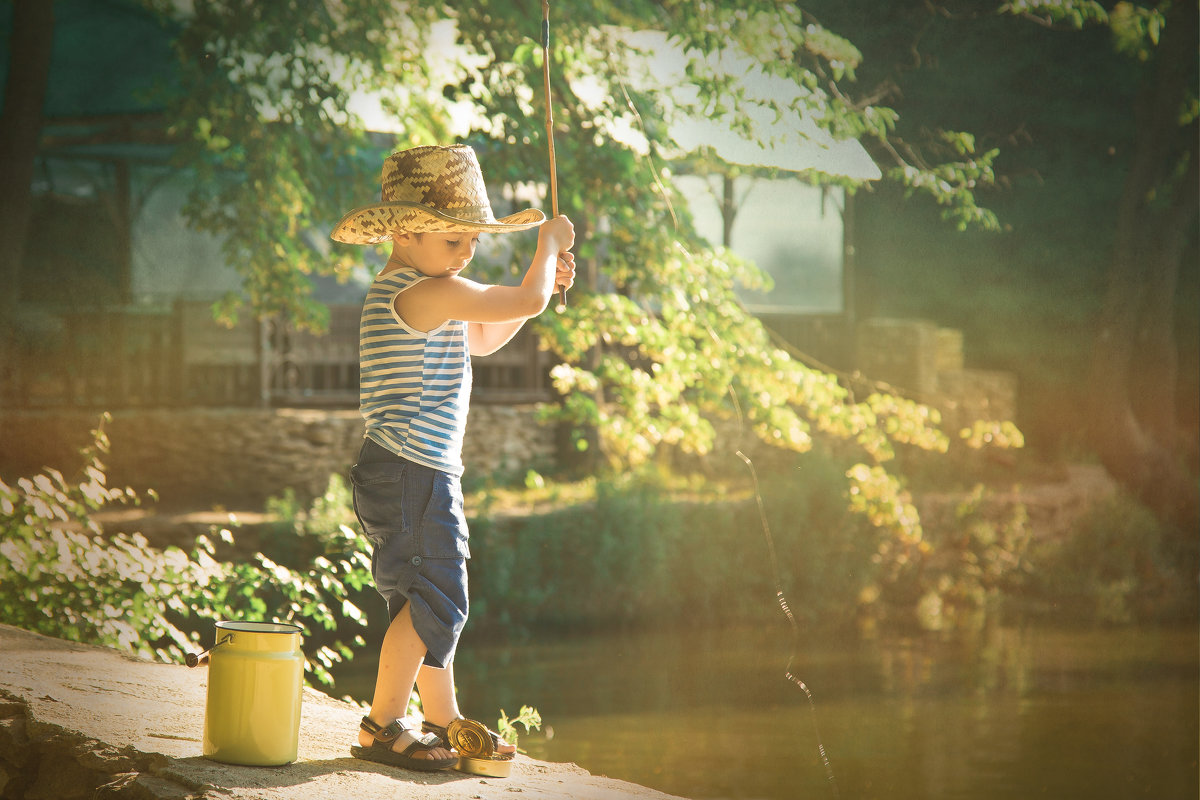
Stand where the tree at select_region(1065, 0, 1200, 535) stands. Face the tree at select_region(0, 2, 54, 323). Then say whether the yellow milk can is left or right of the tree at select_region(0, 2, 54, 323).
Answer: left

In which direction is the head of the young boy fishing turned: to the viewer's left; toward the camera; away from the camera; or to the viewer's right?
to the viewer's right

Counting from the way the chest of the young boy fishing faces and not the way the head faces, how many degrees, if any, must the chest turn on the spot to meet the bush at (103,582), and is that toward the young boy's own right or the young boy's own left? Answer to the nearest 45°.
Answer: approximately 135° to the young boy's own left

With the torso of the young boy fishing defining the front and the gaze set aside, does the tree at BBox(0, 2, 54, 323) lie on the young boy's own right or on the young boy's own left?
on the young boy's own left

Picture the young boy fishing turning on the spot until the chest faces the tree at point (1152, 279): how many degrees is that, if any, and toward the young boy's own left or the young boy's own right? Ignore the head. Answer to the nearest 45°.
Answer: approximately 45° to the young boy's own left

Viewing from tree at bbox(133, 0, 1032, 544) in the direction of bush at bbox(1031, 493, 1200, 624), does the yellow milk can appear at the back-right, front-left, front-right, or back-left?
back-right

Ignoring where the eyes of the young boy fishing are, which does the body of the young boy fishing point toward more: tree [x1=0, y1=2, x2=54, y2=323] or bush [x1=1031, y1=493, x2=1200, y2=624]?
the bush

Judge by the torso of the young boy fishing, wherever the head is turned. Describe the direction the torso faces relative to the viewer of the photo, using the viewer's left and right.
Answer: facing to the right of the viewer
